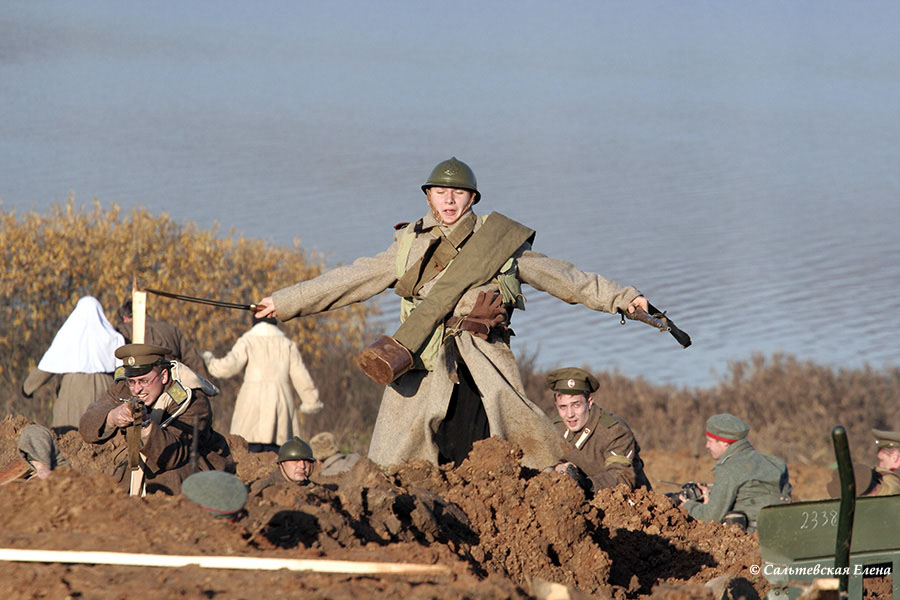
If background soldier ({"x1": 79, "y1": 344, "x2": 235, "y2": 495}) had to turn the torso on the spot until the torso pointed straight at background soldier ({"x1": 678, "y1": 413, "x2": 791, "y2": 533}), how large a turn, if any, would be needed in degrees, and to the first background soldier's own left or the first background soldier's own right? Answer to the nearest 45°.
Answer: approximately 135° to the first background soldier's own left

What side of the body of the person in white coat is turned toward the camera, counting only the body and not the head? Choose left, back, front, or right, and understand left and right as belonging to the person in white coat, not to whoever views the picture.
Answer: back

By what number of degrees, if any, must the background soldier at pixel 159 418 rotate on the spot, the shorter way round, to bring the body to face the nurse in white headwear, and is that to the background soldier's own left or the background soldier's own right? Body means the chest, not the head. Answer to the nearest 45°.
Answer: approximately 135° to the background soldier's own right

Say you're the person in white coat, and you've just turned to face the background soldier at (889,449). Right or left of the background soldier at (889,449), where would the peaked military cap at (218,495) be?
right

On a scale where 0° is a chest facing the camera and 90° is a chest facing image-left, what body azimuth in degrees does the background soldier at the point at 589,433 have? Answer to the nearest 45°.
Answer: approximately 45°

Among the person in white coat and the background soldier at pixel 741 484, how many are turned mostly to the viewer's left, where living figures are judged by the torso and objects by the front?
1

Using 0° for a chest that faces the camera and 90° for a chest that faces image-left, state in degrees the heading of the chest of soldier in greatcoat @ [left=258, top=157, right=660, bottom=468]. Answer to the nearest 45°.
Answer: approximately 0°

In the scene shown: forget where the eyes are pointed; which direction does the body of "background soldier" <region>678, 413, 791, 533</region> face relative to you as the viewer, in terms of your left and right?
facing to the left of the viewer

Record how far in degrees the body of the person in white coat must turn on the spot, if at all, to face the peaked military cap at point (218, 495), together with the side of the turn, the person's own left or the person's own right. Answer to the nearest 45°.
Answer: approximately 180°

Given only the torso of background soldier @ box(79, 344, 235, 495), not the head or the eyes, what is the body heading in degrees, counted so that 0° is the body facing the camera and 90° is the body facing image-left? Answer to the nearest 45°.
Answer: approximately 45°
